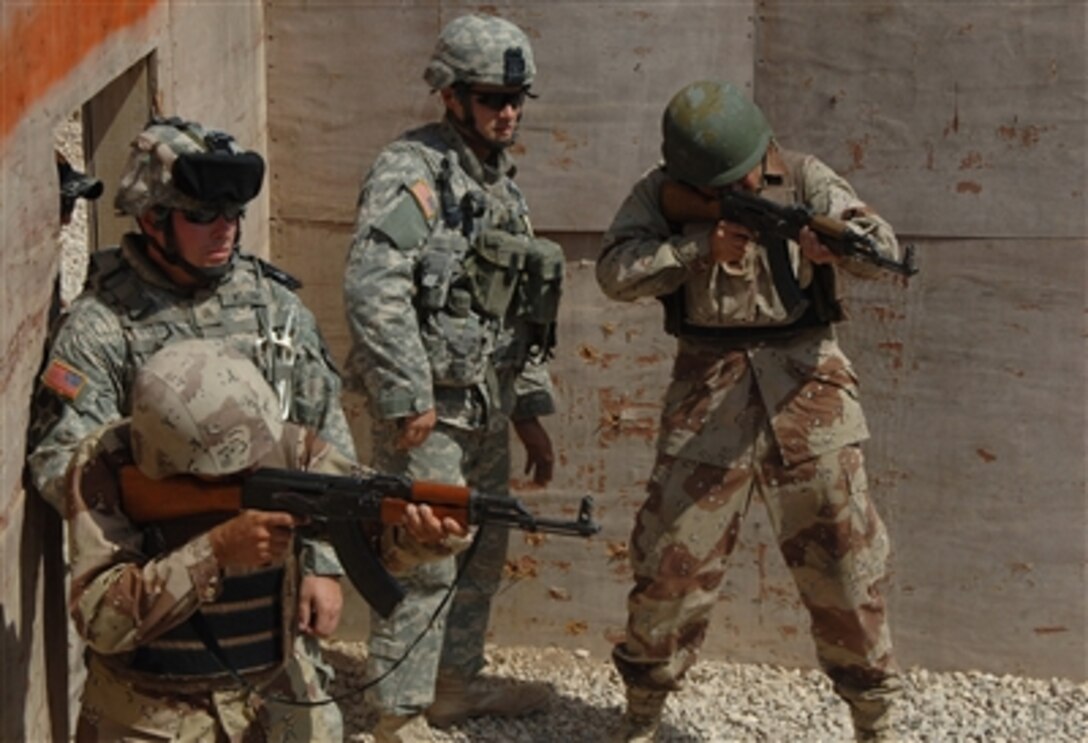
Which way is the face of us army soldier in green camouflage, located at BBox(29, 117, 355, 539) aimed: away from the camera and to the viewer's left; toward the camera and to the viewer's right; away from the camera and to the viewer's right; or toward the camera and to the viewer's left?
toward the camera and to the viewer's right

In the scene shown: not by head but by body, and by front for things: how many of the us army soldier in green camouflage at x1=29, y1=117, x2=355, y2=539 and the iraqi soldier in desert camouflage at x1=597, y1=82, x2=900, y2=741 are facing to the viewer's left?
0

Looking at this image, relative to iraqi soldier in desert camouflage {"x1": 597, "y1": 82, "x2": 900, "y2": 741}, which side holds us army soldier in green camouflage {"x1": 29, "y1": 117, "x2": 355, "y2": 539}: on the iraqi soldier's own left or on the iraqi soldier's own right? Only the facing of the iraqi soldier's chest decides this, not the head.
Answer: on the iraqi soldier's own right

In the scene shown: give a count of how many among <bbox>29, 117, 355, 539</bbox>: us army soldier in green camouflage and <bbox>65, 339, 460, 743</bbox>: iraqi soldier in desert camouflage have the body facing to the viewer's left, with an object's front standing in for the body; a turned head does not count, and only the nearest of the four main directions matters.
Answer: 0

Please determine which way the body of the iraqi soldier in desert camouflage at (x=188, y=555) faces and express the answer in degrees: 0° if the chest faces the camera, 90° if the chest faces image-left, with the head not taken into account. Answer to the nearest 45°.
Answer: approximately 315°

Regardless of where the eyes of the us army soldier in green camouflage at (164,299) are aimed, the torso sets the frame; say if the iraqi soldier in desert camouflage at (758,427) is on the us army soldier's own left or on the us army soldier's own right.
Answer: on the us army soldier's own left
